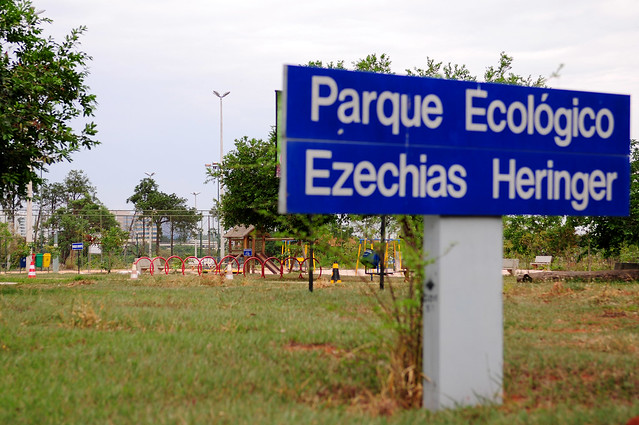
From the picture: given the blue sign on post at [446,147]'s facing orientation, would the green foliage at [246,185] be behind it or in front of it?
behind

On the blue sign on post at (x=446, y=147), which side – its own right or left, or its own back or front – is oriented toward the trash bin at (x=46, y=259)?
back

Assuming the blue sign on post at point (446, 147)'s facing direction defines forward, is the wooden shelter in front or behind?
behind

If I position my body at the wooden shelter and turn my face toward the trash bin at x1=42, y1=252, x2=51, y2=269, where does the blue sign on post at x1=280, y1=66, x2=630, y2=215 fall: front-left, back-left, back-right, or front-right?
back-left

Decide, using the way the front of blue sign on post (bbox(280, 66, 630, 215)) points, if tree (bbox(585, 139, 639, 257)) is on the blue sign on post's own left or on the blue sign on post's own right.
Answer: on the blue sign on post's own left

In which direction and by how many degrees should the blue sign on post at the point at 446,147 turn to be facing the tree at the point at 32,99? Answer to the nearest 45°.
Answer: approximately 180°

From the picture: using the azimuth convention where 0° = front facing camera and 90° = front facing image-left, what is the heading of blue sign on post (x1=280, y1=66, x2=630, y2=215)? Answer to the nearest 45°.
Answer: approximately 315°

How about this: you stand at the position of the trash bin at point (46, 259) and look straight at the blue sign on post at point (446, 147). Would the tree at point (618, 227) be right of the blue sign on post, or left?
left

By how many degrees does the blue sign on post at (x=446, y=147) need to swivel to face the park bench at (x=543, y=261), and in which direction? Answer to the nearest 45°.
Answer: approximately 135° to its left
